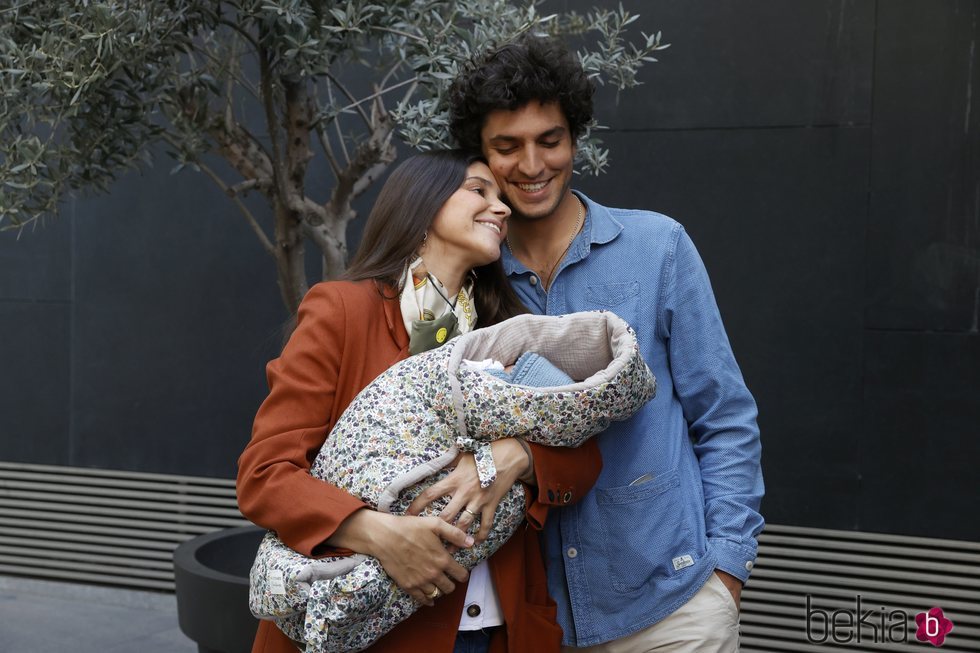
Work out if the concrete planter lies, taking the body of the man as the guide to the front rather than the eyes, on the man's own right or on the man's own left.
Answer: on the man's own right

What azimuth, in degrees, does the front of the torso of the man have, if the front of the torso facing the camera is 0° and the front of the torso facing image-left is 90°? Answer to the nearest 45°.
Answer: approximately 45°

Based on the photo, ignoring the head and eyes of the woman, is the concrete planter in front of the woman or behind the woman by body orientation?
behind

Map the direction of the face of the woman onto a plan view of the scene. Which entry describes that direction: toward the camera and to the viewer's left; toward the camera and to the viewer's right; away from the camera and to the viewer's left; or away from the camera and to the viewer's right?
toward the camera and to the viewer's right

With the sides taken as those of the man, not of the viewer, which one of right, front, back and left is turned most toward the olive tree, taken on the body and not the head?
right

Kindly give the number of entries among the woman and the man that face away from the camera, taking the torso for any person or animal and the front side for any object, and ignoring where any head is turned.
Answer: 0

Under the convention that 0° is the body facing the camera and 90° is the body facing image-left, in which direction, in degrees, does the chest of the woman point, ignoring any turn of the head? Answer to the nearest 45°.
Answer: approximately 315°
